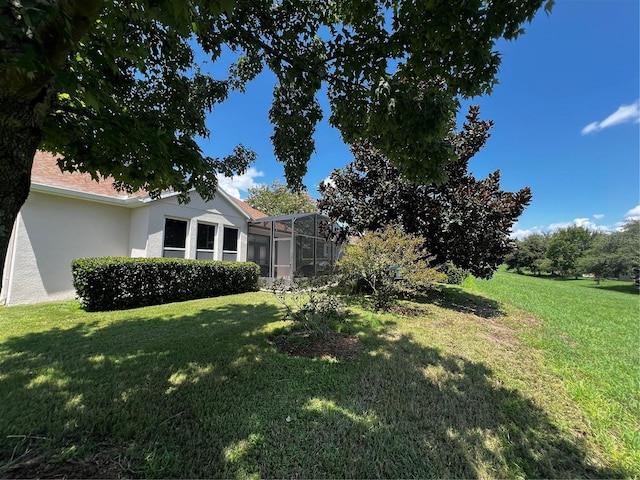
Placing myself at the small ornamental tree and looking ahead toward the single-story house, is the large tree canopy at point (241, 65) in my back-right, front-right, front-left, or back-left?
front-left

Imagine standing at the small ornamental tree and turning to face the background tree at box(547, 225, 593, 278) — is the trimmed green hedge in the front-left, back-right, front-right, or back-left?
back-left

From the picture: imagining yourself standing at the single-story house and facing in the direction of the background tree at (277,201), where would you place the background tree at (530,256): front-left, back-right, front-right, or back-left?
front-right

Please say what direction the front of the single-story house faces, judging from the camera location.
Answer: facing away from the viewer and to the left of the viewer
